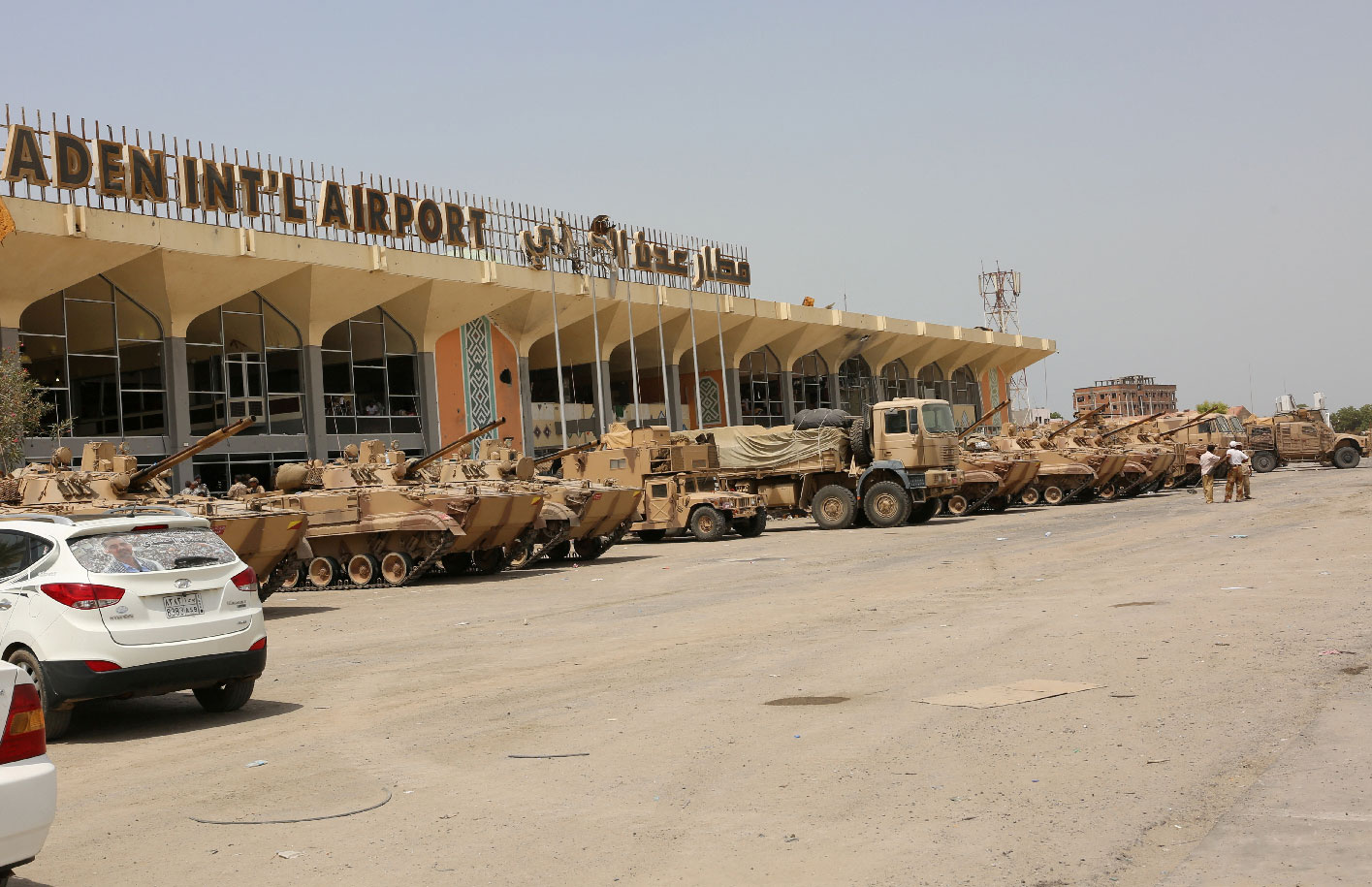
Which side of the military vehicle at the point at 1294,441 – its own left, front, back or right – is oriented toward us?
right

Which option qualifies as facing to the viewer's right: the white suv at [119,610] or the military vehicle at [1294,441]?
the military vehicle

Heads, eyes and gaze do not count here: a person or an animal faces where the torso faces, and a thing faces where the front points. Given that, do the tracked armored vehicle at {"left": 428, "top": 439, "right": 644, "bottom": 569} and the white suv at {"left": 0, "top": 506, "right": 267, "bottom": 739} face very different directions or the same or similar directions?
very different directions

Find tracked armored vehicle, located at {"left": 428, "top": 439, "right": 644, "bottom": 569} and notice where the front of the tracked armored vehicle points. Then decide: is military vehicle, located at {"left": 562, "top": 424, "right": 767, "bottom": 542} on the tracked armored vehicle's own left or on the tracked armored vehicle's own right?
on the tracked armored vehicle's own left

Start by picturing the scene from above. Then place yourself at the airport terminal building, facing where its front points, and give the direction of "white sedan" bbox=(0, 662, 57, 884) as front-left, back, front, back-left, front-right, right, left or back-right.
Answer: front-right

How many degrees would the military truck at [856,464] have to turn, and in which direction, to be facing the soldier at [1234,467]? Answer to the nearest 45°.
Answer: approximately 45° to its left

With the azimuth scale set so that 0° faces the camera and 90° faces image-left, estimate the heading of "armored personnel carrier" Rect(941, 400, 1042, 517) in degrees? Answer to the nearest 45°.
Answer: approximately 315°

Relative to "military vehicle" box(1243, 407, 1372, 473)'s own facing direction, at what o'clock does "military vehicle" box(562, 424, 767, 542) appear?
"military vehicle" box(562, 424, 767, 542) is roughly at 4 o'clock from "military vehicle" box(1243, 407, 1372, 473).

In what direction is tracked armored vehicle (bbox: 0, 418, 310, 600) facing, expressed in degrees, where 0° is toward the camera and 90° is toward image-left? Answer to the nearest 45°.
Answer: approximately 315°

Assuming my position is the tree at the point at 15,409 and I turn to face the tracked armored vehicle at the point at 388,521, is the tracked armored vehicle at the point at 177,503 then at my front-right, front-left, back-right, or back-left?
front-right
